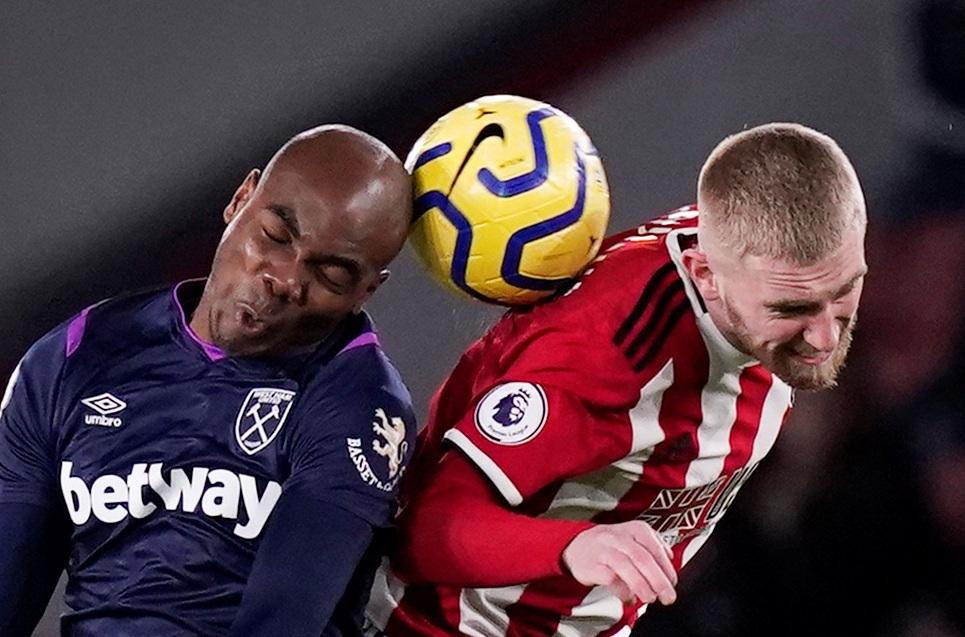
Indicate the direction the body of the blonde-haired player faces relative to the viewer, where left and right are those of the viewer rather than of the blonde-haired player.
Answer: facing the viewer and to the right of the viewer

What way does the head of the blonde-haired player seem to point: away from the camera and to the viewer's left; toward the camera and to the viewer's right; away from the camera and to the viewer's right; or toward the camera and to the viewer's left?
toward the camera and to the viewer's right
